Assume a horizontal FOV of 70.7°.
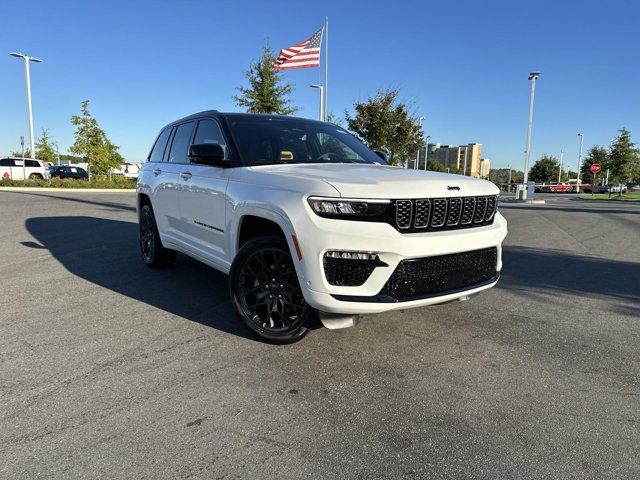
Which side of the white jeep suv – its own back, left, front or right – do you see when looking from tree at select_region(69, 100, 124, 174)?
back

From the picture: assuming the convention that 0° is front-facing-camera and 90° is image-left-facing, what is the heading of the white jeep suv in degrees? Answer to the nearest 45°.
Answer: approximately 315°

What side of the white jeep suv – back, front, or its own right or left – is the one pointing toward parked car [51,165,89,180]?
back

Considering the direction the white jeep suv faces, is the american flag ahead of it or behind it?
behind

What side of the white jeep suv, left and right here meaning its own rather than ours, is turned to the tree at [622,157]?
left

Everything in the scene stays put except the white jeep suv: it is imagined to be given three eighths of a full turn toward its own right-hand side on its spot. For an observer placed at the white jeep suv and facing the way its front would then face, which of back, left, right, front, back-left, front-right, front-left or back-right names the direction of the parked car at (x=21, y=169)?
front-right

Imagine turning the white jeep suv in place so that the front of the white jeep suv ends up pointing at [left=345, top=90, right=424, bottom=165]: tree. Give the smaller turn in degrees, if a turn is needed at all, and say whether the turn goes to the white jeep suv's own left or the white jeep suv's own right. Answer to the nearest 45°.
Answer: approximately 135° to the white jeep suv's own left
